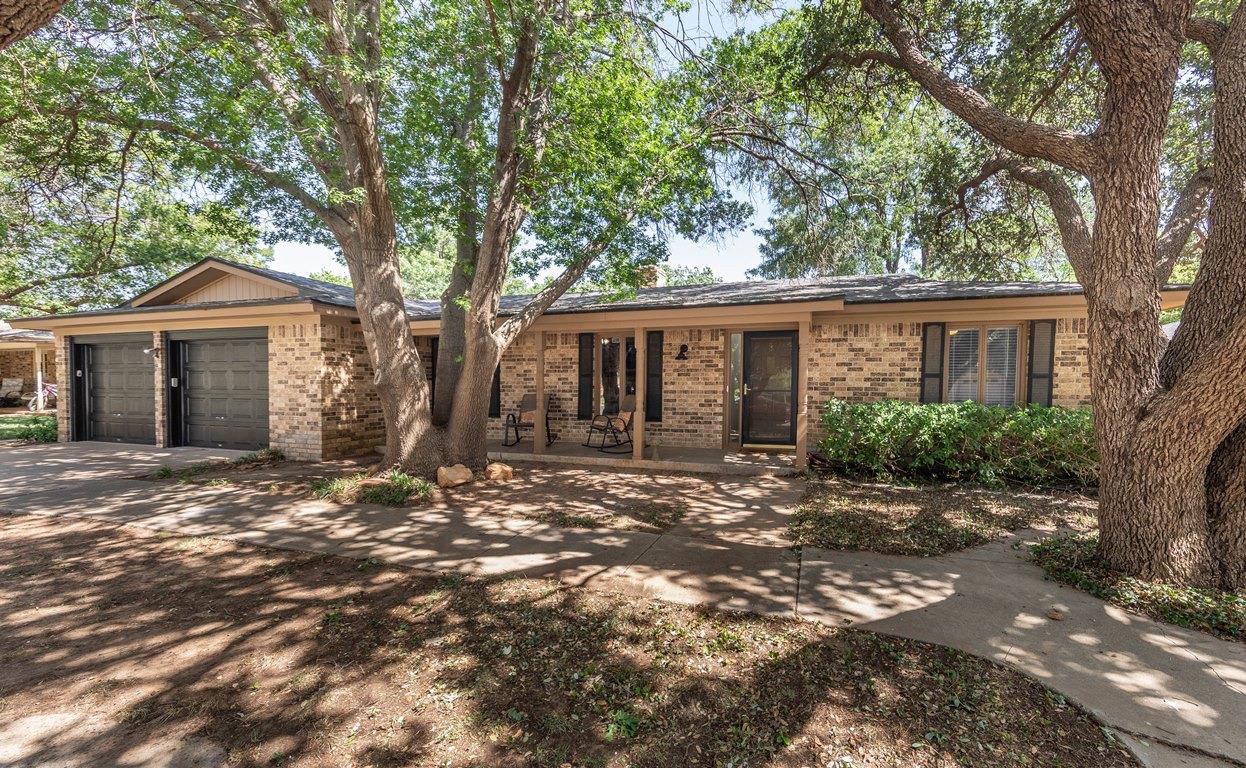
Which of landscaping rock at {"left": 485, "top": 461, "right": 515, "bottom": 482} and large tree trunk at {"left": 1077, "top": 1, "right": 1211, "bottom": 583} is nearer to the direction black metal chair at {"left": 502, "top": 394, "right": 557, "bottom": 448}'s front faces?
the landscaping rock

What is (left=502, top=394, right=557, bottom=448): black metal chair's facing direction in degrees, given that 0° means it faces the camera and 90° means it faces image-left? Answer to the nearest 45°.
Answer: approximately 45°

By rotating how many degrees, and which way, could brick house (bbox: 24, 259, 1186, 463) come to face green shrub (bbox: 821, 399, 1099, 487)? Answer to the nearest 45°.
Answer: approximately 45° to its left

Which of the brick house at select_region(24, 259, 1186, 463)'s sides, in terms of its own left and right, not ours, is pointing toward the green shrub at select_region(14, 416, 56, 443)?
right

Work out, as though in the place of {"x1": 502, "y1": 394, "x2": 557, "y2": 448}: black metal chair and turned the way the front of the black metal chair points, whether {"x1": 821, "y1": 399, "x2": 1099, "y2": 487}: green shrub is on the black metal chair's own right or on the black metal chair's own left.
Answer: on the black metal chair's own left

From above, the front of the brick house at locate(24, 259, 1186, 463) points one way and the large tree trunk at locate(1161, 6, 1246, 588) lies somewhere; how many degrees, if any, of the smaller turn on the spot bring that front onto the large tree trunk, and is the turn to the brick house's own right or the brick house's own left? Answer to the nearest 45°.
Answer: approximately 45° to the brick house's own left

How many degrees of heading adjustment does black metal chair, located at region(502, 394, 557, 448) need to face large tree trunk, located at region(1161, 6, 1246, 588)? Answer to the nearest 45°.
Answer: approximately 90° to its left

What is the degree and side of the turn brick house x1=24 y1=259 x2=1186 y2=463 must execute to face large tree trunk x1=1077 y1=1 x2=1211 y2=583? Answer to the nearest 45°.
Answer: approximately 45° to its left

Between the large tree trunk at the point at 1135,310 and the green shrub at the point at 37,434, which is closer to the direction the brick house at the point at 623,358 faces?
the large tree trunk
